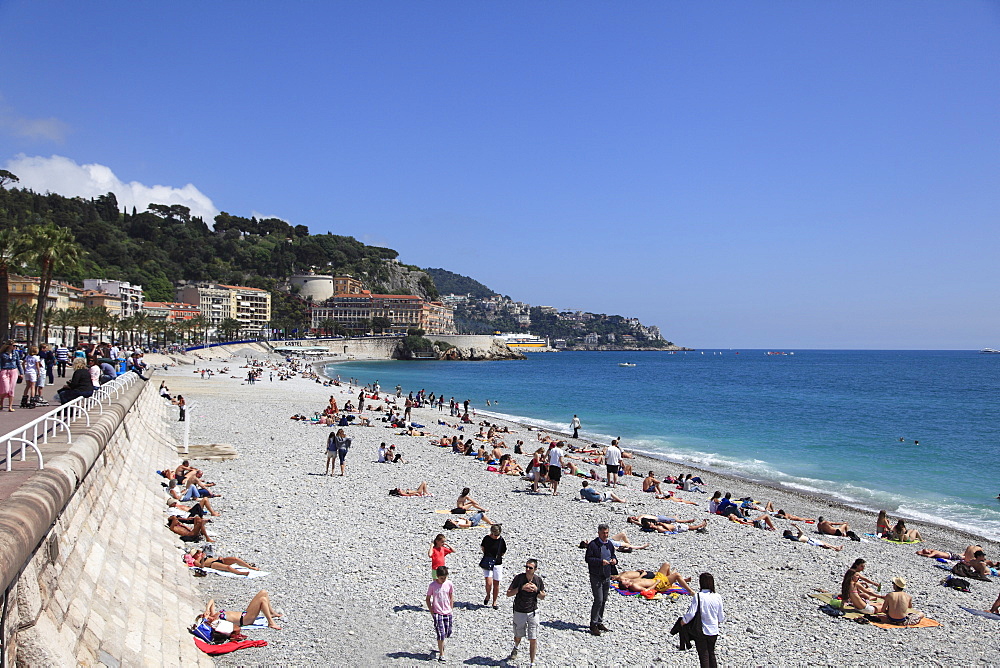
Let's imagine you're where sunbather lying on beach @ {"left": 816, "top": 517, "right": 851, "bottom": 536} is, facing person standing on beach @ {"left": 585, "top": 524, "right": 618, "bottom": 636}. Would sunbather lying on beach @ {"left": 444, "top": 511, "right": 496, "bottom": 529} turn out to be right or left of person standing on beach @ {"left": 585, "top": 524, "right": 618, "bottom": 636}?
right

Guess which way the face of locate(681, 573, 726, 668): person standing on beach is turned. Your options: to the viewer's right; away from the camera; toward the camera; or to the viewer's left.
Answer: away from the camera

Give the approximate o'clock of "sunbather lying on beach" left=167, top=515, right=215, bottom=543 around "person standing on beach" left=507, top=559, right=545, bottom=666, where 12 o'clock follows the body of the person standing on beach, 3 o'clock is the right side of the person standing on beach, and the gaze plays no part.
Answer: The sunbather lying on beach is roughly at 4 o'clock from the person standing on beach.

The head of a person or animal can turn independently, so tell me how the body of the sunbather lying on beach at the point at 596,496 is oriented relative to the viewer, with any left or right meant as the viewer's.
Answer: facing to the right of the viewer

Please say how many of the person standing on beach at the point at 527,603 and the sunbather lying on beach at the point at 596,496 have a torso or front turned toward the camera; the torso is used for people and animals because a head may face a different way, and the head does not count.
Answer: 1

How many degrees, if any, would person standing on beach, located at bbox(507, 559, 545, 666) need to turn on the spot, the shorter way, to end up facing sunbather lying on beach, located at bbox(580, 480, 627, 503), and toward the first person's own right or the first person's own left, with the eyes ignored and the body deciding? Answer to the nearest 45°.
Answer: approximately 180°

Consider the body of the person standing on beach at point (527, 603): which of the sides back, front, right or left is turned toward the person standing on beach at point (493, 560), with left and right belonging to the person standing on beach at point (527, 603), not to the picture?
back

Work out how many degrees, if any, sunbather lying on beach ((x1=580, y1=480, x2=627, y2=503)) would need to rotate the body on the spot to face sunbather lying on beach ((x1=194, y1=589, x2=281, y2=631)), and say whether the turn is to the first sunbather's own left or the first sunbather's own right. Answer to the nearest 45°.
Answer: approximately 180°

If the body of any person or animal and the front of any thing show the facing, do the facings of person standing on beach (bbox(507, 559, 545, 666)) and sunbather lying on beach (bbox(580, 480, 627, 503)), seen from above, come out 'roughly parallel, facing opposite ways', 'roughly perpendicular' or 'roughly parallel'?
roughly perpendicular

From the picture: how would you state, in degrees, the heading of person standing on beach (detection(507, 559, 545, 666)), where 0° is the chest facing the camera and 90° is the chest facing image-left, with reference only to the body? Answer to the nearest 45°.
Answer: approximately 0°
